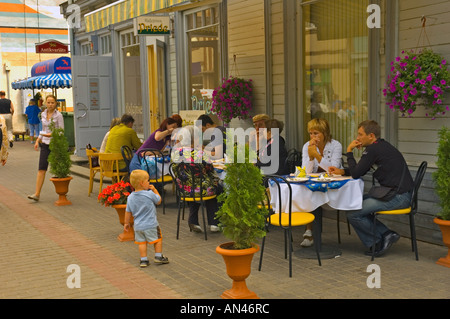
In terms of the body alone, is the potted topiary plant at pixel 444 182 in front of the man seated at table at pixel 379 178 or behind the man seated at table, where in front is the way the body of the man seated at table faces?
behind

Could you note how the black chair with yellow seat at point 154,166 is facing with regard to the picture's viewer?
facing away from the viewer and to the right of the viewer

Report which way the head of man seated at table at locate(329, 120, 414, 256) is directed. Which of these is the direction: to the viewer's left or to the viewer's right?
to the viewer's left

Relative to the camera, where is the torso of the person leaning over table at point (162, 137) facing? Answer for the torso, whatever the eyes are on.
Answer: to the viewer's right

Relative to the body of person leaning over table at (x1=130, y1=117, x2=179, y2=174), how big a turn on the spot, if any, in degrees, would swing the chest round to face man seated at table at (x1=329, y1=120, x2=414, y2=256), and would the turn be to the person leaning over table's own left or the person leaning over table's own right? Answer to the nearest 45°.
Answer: approximately 45° to the person leaning over table's own right

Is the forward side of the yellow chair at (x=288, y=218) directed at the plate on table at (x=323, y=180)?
yes

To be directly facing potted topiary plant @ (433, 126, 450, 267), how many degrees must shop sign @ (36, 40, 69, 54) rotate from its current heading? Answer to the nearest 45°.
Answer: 0° — it already faces it

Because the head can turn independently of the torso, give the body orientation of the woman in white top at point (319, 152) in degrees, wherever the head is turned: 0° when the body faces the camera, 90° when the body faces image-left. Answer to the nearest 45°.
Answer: approximately 45°

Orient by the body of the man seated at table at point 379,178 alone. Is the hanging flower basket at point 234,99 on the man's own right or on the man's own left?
on the man's own right
